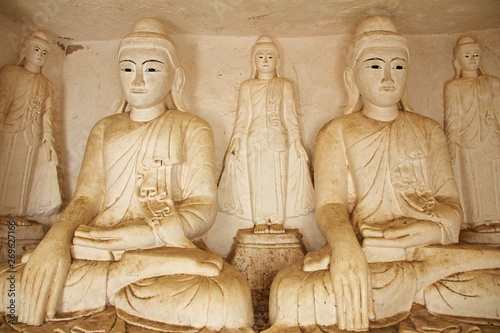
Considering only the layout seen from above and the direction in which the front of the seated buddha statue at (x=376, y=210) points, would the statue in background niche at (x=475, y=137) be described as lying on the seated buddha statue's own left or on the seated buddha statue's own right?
on the seated buddha statue's own left

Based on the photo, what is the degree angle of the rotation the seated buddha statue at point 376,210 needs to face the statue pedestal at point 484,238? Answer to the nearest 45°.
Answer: approximately 90° to its left

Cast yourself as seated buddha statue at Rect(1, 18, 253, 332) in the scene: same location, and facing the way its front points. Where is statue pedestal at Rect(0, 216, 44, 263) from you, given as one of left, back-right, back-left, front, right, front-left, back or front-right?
right

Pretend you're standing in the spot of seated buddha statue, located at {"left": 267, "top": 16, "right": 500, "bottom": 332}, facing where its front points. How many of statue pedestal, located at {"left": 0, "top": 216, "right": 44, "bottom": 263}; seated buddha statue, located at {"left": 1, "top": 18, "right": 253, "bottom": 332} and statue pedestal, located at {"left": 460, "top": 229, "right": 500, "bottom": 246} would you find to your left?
1

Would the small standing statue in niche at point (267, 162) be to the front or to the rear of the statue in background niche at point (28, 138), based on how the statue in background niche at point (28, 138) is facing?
to the front

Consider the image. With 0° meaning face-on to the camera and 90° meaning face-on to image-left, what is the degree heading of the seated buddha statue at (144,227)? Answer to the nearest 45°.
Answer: approximately 45°

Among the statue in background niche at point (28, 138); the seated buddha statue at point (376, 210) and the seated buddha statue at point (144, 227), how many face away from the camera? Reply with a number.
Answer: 0

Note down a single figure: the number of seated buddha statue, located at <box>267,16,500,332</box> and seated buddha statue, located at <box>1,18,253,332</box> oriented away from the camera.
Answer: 0

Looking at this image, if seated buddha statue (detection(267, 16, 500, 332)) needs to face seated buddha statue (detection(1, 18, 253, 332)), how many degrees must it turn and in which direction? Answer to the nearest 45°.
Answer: approximately 90° to its right

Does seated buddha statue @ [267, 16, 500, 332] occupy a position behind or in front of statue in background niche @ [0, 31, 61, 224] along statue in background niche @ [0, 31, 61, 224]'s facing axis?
in front

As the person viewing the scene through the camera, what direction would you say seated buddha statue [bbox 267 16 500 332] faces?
facing the viewer and to the right of the viewer

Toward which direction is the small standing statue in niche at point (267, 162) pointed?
toward the camera

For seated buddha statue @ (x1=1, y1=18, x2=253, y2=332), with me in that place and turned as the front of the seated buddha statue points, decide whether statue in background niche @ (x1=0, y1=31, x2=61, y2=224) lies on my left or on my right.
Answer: on my right
